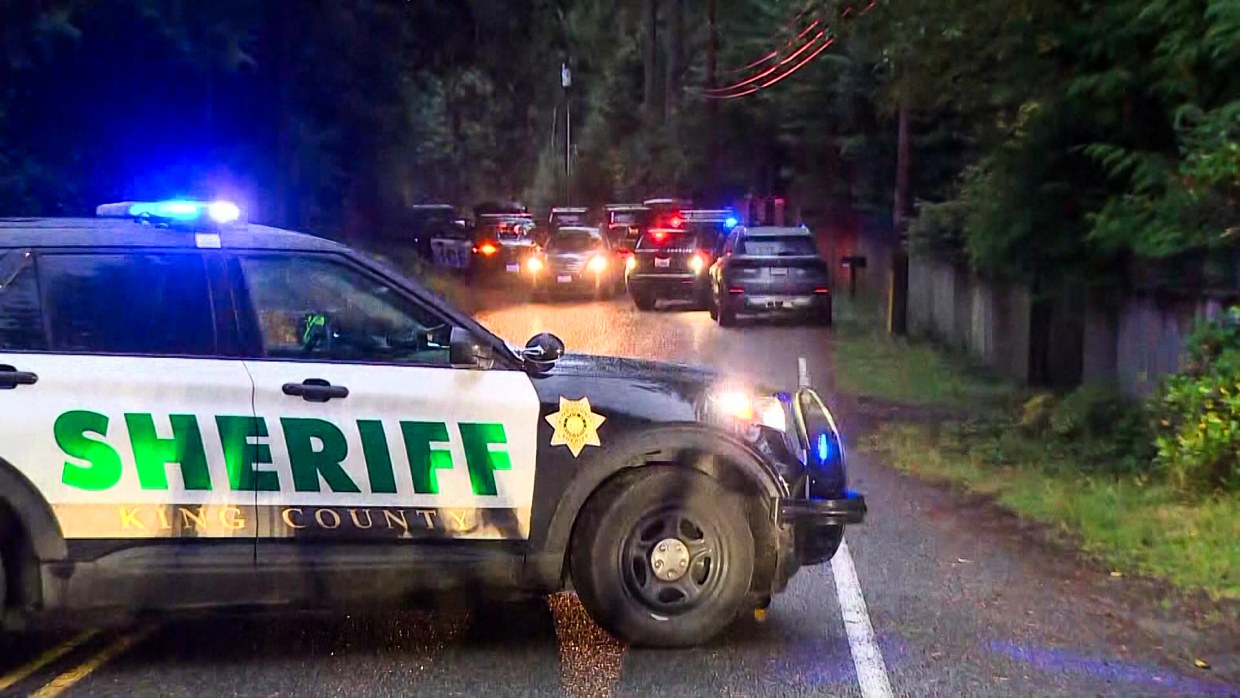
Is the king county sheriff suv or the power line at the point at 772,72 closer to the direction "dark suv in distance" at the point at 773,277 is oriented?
the power line

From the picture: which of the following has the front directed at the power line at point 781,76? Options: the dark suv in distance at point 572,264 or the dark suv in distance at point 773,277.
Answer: the dark suv in distance at point 773,277

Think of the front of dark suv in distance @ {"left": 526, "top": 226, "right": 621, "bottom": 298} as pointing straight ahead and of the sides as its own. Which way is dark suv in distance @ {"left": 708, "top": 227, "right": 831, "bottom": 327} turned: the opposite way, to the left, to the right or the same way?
the opposite way

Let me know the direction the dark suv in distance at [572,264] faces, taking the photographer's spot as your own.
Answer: facing the viewer

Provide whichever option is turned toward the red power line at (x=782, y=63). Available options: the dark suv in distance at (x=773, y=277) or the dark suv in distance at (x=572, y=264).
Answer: the dark suv in distance at (x=773, y=277)

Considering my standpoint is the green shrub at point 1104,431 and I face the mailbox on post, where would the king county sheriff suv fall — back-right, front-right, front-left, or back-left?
back-left

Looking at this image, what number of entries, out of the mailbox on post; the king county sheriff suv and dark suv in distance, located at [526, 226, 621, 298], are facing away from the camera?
0

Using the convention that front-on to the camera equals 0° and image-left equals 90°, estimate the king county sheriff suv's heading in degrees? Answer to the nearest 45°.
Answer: approximately 270°

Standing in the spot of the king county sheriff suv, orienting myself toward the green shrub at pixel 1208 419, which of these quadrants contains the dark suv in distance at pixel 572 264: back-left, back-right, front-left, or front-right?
front-left

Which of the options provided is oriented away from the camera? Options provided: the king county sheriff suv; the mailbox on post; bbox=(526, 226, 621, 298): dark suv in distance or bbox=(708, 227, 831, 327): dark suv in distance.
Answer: bbox=(708, 227, 831, 327): dark suv in distance

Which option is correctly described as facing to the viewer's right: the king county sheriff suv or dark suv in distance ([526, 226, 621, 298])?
the king county sheriff suv

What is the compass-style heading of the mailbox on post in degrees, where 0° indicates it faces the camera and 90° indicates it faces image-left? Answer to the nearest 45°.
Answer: approximately 90°

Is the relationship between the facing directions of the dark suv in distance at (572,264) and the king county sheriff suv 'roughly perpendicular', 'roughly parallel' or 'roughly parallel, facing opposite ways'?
roughly perpendicular

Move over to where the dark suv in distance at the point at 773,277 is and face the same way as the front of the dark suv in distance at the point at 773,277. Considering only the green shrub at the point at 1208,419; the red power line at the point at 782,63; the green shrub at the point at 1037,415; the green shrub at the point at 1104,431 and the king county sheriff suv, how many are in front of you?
1

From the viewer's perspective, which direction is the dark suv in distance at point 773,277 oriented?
away from the camera

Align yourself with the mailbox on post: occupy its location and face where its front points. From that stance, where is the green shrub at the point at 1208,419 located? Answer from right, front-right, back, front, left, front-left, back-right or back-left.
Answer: left
